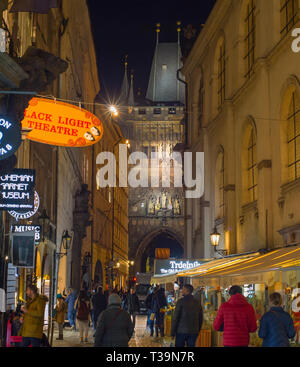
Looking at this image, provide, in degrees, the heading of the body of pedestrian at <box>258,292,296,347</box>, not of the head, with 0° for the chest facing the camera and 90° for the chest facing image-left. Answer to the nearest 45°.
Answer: approximately 180°

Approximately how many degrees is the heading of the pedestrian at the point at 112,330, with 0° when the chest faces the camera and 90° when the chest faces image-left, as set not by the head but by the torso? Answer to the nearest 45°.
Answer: approximately 180°

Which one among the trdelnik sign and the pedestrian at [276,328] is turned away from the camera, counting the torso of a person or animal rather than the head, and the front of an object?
the pedestrian

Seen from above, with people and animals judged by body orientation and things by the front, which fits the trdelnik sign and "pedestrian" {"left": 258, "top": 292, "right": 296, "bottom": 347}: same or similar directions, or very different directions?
very different directions

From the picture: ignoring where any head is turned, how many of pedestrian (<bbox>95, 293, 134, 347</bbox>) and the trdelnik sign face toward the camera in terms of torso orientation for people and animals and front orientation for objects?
1

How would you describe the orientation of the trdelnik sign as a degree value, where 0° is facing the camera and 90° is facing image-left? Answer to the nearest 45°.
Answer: approximately 0°

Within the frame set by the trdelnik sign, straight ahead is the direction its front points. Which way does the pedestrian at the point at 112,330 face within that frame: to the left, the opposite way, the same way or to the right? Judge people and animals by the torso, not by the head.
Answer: the opposite way
